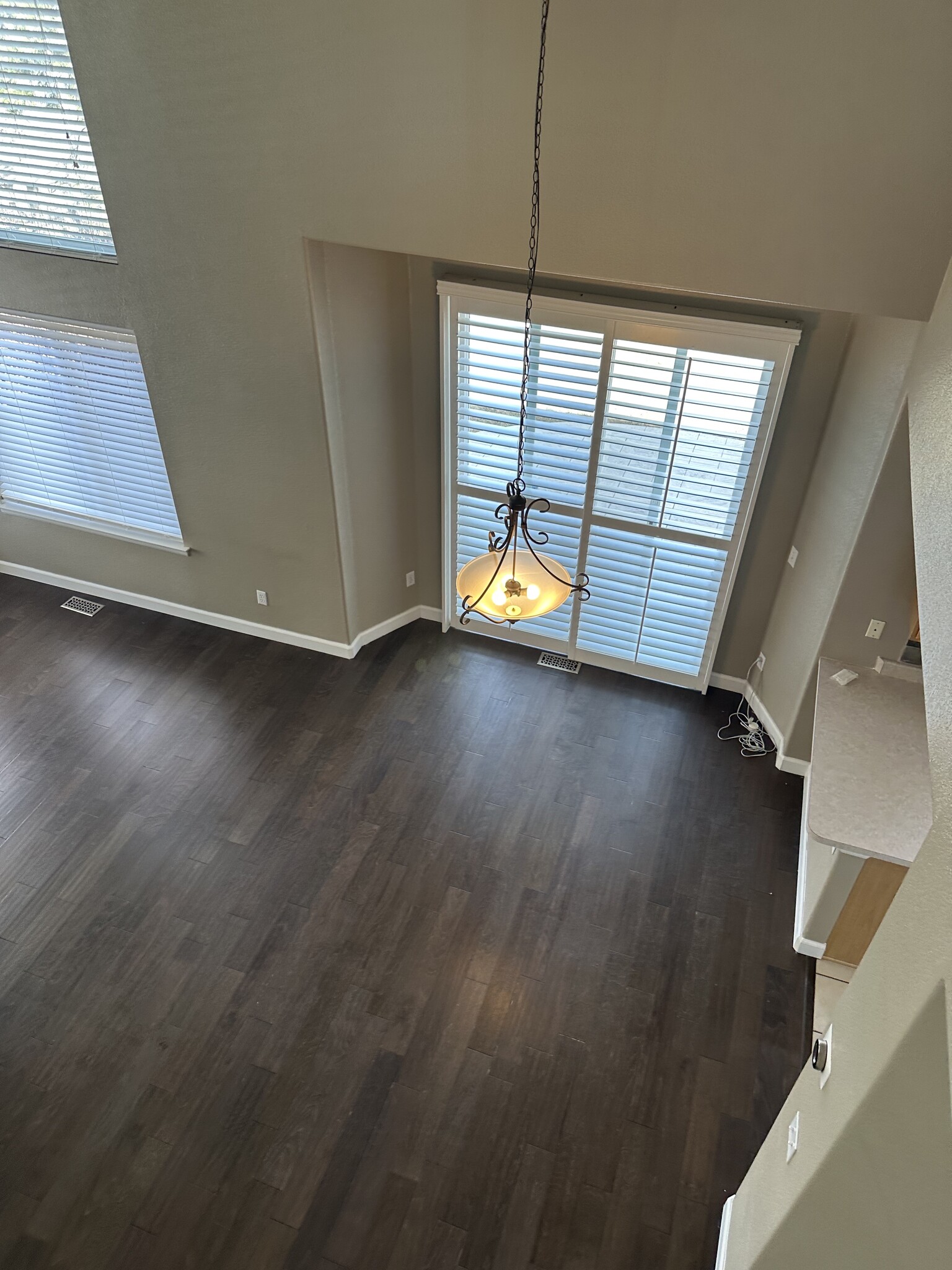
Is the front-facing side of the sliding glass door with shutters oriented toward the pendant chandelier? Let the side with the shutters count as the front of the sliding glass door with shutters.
yes

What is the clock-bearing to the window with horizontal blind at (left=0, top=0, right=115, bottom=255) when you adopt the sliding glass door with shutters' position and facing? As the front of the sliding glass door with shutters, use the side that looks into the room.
The window with horizontal blind is roughly at 3 o'clock from the sliding glass door with shutters.

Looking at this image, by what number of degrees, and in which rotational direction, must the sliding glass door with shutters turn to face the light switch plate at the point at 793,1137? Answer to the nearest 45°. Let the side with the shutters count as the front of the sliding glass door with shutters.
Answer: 0° — it already faces it

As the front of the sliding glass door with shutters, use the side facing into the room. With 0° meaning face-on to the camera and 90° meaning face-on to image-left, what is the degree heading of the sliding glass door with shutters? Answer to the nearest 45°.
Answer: approximately 0°

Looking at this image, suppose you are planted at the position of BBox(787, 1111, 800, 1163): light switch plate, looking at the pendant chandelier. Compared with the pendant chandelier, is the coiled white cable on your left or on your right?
right
